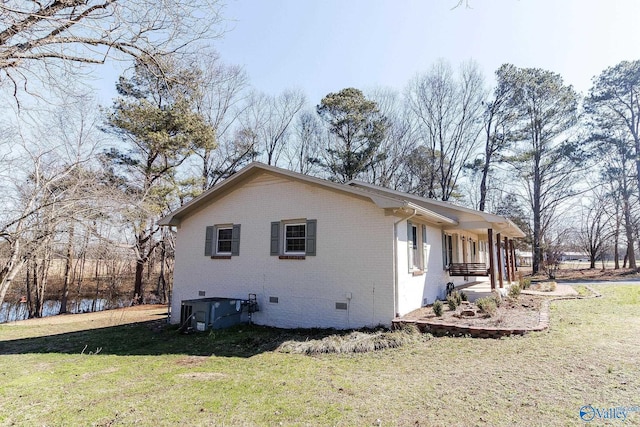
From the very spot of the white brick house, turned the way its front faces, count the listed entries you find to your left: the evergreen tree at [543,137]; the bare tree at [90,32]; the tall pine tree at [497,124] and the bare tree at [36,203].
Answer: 2

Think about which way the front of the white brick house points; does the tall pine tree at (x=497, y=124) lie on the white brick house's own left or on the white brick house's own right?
on the white brick house's own left

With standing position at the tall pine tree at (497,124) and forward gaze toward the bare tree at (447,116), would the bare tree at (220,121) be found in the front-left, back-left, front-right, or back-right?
front-left

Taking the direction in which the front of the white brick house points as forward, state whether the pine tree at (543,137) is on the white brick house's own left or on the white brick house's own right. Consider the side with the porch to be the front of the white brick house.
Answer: on the white brick house's own left

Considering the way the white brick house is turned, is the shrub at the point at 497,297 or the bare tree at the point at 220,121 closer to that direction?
the shrub

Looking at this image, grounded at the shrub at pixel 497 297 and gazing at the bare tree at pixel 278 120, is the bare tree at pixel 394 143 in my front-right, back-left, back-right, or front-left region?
front-right

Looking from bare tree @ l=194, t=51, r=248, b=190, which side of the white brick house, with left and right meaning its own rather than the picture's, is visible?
back

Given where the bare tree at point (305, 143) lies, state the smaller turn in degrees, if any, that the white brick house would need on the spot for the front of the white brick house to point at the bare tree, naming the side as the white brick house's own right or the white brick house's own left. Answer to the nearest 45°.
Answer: approximately 135° to the white brick house's own left

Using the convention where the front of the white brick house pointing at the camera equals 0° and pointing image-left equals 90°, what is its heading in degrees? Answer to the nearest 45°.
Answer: approximately 315°

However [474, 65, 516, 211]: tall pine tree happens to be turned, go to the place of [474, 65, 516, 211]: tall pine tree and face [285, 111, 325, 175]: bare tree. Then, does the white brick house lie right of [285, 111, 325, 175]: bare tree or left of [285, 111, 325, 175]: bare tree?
left

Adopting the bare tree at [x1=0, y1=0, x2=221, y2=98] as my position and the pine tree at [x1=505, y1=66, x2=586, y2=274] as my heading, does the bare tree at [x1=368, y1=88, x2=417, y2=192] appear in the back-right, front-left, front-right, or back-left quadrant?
front-left

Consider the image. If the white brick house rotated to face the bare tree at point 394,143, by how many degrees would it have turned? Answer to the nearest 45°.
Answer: approximately 135° to its left
